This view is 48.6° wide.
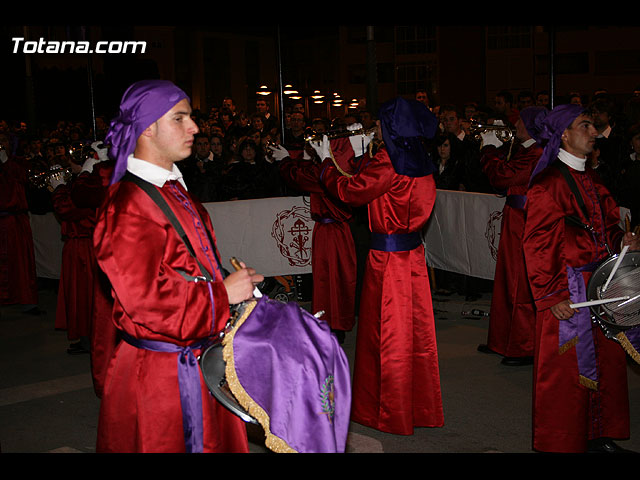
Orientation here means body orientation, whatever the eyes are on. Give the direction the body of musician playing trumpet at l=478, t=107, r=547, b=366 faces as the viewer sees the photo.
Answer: to the viewer's left

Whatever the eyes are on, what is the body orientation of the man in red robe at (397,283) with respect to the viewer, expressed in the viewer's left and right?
facing away from the viewer and to the left of the viewer

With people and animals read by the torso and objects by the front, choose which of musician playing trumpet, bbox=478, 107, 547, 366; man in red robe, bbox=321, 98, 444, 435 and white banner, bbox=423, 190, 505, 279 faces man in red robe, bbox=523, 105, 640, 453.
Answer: the white banner

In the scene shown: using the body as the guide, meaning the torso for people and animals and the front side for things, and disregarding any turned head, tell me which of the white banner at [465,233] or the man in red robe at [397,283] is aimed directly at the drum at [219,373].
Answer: the white banner

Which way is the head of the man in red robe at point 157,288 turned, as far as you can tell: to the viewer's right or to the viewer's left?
to the viewer's right

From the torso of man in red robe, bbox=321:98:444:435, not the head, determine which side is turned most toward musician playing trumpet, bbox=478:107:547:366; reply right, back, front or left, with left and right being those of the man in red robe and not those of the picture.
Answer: right

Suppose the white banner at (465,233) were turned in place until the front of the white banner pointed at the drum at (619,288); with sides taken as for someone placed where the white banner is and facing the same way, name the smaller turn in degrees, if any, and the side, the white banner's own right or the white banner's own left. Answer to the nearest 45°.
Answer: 0° — it already faces it

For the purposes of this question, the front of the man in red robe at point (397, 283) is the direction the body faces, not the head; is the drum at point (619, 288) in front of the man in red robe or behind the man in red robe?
behind

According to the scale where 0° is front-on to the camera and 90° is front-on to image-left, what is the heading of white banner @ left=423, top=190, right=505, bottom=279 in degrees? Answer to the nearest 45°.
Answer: approximately 0°

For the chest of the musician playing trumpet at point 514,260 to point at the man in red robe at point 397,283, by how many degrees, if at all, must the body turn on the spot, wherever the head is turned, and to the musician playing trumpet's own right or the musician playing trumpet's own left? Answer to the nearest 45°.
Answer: approximately 45° to the musician playing trumpet's own left
